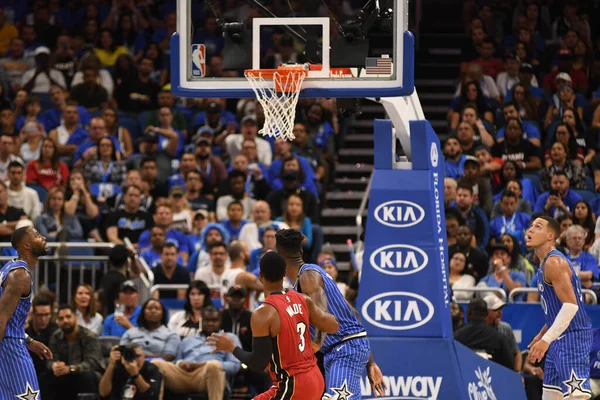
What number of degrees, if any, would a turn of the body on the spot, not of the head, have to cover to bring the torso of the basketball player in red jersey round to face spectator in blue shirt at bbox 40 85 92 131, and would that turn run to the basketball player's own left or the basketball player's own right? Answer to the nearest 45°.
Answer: approximately 45° to the basketball player's own right

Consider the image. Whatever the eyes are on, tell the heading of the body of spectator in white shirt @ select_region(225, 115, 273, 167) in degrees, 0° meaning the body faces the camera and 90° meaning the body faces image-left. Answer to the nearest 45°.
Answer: approximately 0°

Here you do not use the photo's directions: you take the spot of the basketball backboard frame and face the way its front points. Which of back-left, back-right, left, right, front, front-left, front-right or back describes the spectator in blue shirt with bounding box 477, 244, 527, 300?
back-left

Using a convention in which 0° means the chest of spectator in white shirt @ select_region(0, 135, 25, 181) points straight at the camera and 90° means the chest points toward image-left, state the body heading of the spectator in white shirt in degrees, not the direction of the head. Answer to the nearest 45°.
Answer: approximately 0°

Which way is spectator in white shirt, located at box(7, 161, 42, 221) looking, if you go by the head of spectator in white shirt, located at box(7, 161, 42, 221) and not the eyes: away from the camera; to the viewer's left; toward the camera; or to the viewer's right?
toward the camera

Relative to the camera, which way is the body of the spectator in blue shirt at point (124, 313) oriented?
toward the camera

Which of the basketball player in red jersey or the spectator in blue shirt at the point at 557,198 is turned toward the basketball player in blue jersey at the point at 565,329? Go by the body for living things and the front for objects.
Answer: the spectator in blue shirt

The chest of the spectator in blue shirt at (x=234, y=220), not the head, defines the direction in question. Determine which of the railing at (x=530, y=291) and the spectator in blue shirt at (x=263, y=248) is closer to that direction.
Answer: the spectator in blue shirt

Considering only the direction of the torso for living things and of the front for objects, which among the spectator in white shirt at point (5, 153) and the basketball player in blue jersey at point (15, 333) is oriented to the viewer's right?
the basketball player in blue jersey

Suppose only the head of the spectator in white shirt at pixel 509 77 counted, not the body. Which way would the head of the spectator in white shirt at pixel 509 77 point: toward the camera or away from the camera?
toward the camera

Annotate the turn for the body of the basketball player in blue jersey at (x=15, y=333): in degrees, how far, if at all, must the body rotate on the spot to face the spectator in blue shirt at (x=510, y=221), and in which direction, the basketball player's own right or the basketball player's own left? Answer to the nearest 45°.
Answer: approximately 45° to the basketball player's own left

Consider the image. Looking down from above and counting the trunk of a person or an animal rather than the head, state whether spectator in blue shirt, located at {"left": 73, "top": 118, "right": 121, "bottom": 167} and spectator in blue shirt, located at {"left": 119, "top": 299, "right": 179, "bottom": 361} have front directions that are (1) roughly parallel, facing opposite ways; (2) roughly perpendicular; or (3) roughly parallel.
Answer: roughly parallel

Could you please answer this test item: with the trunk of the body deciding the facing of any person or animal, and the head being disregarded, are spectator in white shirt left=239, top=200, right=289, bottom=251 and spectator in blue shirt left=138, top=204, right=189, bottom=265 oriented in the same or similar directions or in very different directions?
same or similar directions

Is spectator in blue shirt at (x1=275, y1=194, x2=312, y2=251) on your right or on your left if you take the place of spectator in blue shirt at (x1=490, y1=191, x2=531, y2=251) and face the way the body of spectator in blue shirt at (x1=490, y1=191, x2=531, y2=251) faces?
on your right

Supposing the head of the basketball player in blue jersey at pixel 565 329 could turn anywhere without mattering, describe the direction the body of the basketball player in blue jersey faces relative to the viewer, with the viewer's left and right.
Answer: facing to the left of the viewer

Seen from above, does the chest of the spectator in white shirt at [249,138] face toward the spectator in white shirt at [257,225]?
yes
